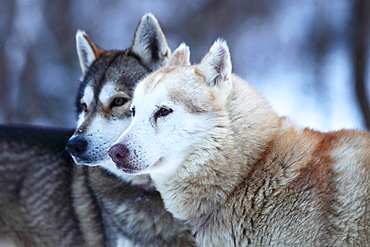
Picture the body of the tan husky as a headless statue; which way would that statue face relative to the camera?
to the viewer's left

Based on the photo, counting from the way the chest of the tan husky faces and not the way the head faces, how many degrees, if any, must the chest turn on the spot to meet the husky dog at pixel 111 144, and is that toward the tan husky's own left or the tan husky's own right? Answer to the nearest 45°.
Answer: approximately 45° to the tan husky's own right

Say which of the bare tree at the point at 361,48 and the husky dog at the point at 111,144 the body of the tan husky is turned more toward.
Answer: the husky dog
